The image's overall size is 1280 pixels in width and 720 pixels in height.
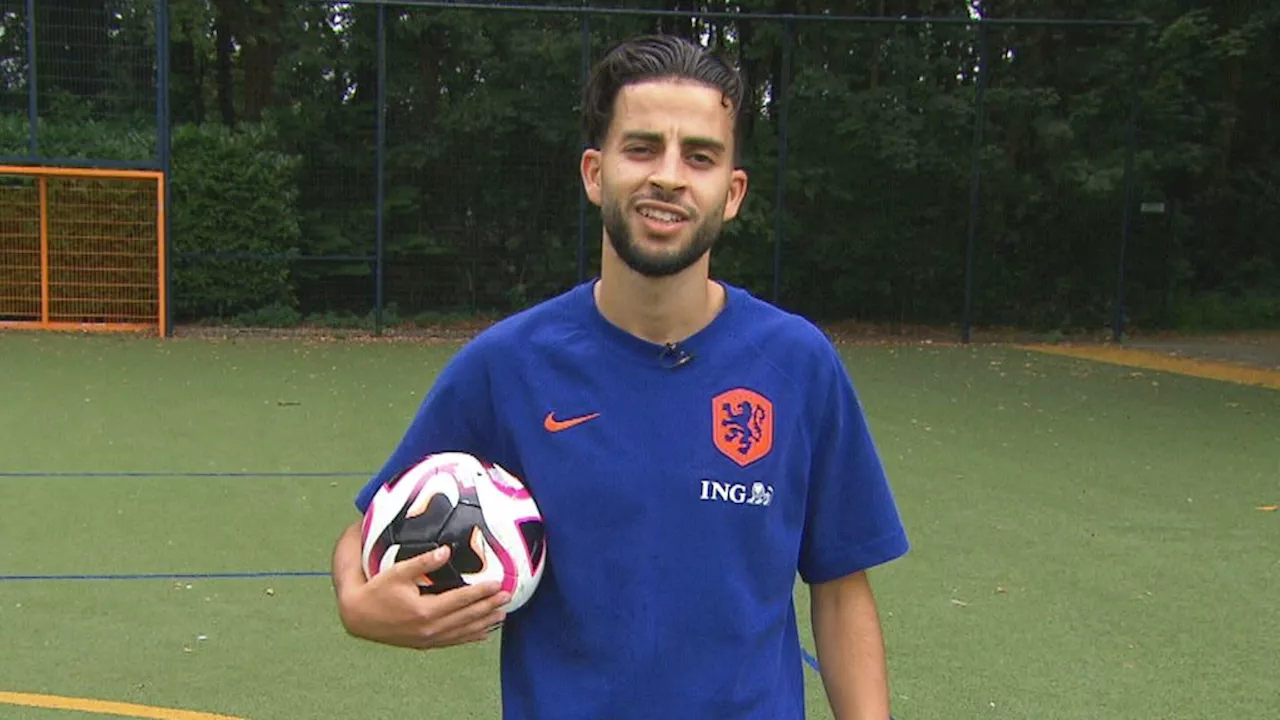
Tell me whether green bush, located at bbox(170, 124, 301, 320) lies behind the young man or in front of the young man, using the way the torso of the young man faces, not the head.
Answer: behind

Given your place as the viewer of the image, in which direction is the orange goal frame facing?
facing the viewer

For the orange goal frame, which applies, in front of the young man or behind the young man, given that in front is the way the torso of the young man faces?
behind

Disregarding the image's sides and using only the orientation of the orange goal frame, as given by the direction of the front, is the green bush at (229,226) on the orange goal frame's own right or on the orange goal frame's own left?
on the orange goal frame's own left

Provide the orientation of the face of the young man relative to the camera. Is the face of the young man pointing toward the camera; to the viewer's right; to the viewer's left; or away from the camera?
toward the camera

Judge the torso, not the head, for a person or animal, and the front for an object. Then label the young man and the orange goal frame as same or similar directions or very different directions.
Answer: same or similar directions

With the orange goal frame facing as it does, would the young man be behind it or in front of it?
in front

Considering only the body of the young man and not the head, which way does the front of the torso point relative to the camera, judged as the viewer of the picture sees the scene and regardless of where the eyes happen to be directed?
toward the camera

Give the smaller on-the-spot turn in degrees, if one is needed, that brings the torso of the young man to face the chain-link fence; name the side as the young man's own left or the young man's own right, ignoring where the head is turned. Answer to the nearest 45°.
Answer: approximately 180°
